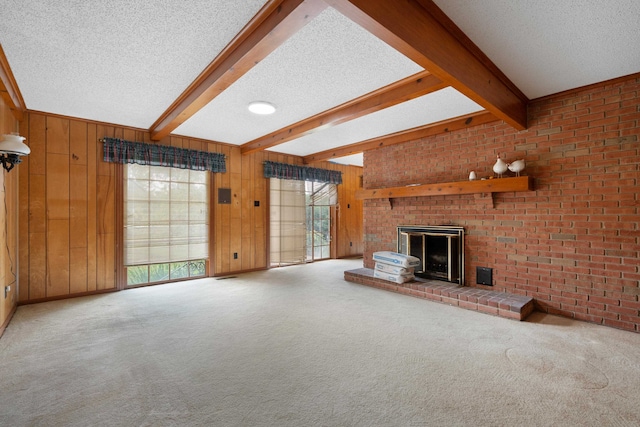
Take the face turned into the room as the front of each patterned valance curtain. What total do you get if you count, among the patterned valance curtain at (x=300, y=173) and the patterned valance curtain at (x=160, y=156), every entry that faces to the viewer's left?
0

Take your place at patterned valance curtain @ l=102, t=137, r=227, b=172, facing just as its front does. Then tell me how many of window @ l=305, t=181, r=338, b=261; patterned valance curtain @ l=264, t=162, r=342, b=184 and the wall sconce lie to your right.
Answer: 1

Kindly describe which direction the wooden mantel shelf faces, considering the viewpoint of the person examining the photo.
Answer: facing the viewer and to the left of the viewer

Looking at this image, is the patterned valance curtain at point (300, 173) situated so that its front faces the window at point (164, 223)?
no

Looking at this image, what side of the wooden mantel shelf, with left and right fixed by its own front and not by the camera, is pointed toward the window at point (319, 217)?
right

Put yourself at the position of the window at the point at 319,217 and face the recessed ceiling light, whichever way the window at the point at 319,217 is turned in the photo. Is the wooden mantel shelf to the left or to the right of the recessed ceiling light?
left

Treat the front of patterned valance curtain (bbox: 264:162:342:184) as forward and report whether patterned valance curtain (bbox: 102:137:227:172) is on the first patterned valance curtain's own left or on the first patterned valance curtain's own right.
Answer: on the first patterned valance curtain's own right

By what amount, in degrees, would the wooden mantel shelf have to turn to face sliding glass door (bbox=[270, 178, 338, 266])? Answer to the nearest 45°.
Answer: approximately 90° to its right

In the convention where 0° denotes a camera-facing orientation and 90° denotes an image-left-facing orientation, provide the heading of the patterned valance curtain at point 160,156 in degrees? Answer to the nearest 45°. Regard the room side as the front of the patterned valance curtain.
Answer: approximately 315°

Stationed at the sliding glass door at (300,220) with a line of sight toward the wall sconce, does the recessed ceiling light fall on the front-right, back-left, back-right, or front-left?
front-left

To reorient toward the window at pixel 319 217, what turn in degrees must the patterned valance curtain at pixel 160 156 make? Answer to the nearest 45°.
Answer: approximately 45° to its left

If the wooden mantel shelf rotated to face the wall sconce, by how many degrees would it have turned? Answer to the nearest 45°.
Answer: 0° — it already faces it

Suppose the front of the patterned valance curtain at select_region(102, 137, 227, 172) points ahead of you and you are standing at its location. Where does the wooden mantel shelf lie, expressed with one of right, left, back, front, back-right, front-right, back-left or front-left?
front

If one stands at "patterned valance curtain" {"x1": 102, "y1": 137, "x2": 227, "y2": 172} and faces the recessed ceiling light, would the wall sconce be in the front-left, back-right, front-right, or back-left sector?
front-right

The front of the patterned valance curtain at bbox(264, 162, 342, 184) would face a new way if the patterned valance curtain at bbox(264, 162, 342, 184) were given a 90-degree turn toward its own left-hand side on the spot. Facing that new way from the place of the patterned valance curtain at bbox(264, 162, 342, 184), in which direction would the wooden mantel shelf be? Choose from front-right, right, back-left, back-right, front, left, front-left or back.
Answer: right
